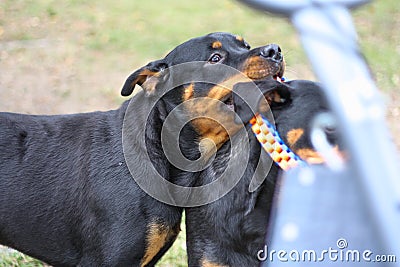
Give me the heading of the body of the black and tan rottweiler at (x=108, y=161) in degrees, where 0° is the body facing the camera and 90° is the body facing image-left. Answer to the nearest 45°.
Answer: approximately 270°

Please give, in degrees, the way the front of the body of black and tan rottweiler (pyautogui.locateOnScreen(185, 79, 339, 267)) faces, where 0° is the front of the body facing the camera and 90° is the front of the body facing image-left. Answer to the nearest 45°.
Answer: approximately 270°

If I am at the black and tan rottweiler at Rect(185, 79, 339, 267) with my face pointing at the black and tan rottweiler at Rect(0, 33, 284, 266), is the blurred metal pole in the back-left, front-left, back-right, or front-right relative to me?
back-left

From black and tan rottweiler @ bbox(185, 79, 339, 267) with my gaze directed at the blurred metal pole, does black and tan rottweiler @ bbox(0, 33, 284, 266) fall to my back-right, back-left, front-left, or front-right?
back-right

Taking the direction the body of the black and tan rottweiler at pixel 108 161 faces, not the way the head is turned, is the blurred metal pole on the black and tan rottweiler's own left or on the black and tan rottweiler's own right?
on the black and tan rottweiler's own right
